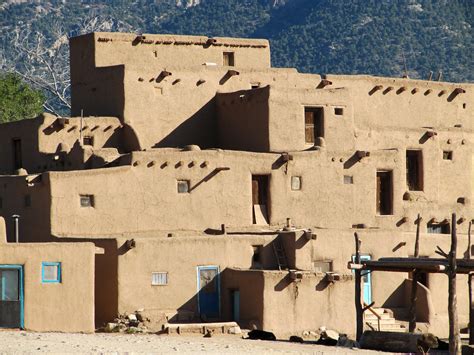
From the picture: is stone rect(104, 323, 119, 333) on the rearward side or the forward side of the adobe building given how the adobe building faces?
on the forward side

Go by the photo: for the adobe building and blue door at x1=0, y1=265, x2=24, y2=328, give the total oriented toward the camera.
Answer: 2

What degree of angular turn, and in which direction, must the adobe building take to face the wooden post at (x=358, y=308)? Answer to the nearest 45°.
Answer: approximately 45° to its left

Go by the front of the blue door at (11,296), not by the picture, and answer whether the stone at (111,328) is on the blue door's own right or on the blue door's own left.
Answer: on the blue door's own left

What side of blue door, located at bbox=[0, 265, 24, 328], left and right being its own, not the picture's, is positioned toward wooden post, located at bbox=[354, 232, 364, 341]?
left

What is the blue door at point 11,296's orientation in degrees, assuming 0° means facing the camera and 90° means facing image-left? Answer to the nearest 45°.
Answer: approximately 0°
